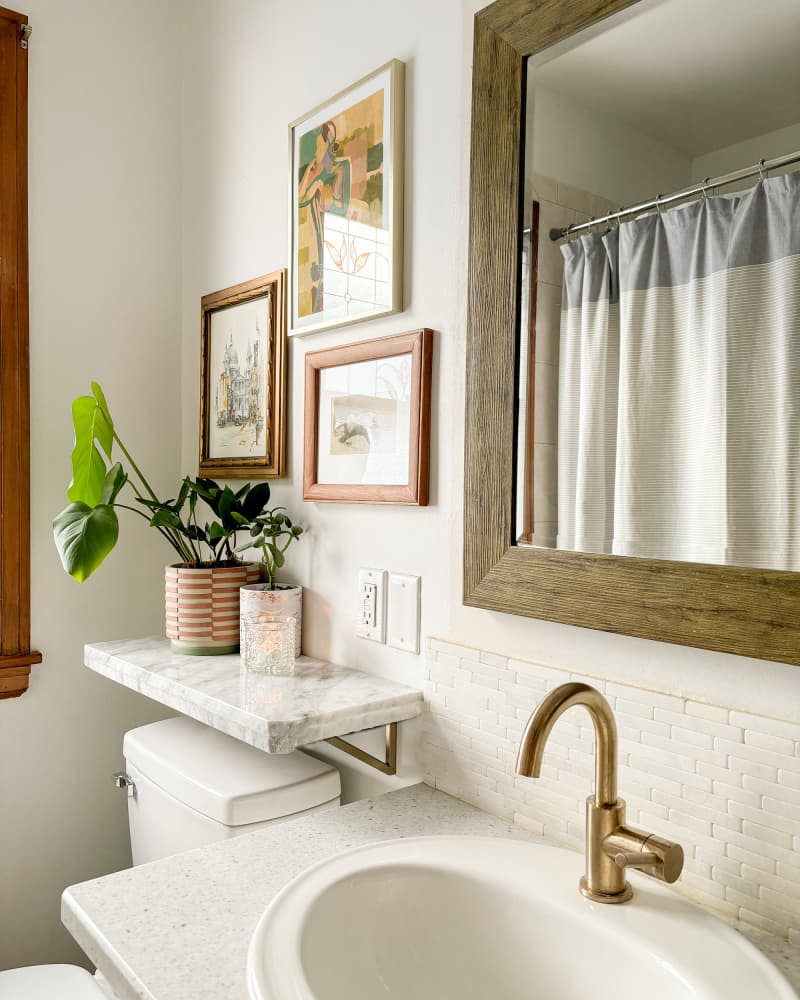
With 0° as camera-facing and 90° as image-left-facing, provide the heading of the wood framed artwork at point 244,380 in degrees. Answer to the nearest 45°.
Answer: approximately 45°

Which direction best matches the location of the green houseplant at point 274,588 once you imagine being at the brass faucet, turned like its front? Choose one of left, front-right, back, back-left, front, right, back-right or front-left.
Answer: right

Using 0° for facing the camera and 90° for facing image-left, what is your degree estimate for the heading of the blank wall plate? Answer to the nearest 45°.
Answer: approximately 45°

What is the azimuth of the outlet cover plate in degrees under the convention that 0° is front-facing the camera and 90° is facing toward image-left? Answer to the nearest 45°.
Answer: approximately 45°

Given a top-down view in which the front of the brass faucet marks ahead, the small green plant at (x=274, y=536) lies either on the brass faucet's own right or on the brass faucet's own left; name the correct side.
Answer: on the brass faucet's own right

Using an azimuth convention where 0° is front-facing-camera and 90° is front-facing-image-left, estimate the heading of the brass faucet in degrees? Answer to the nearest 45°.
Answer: approximately 45°

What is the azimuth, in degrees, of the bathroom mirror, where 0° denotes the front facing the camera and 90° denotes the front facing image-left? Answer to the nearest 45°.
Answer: approximately 45°

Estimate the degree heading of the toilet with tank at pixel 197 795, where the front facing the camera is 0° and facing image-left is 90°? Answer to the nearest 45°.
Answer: approximately 45°

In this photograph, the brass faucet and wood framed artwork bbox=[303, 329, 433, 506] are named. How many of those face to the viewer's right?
0
